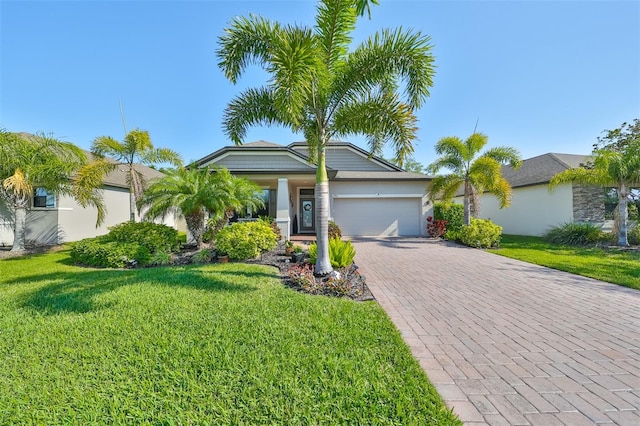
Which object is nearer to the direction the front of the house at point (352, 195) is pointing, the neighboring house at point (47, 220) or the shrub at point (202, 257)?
the shrub

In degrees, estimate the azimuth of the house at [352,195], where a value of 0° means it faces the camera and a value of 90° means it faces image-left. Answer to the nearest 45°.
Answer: approximately 0°

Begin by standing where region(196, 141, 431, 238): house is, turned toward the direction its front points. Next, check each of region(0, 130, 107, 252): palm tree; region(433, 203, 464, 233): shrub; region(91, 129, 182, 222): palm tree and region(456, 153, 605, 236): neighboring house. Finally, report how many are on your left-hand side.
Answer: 2

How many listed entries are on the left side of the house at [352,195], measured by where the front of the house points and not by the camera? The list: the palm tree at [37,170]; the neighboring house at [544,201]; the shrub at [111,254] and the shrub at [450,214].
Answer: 2

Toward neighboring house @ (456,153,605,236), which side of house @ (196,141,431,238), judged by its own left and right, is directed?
left

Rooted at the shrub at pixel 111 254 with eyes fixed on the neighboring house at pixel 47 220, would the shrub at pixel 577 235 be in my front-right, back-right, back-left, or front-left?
back-right

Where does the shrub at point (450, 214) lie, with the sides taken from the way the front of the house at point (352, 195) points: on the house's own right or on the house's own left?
on the house's own left

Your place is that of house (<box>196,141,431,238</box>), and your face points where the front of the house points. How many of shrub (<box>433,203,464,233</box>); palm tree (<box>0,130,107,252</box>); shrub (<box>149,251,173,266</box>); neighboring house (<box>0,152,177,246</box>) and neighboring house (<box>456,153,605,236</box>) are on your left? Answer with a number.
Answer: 2

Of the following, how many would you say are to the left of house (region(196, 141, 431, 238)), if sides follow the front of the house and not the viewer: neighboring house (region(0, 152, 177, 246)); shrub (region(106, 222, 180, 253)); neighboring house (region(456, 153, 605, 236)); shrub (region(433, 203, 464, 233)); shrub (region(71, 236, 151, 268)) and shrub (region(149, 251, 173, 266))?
2

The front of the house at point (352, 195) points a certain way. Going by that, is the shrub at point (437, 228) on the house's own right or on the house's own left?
on the house's own left
